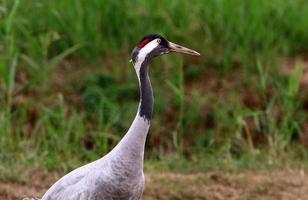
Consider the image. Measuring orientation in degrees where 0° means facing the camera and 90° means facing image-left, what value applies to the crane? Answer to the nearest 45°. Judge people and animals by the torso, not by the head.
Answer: approximately 270°
